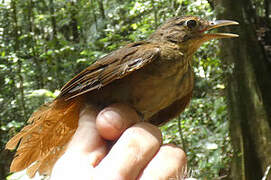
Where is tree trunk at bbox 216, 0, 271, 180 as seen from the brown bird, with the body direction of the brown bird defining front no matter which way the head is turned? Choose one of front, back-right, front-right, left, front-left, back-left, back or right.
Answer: front-left

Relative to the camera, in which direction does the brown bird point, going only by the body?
to the viewer's right
